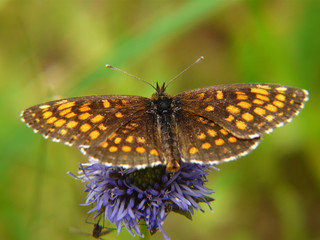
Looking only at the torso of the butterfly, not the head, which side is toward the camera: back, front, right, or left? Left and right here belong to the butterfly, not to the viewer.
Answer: back
